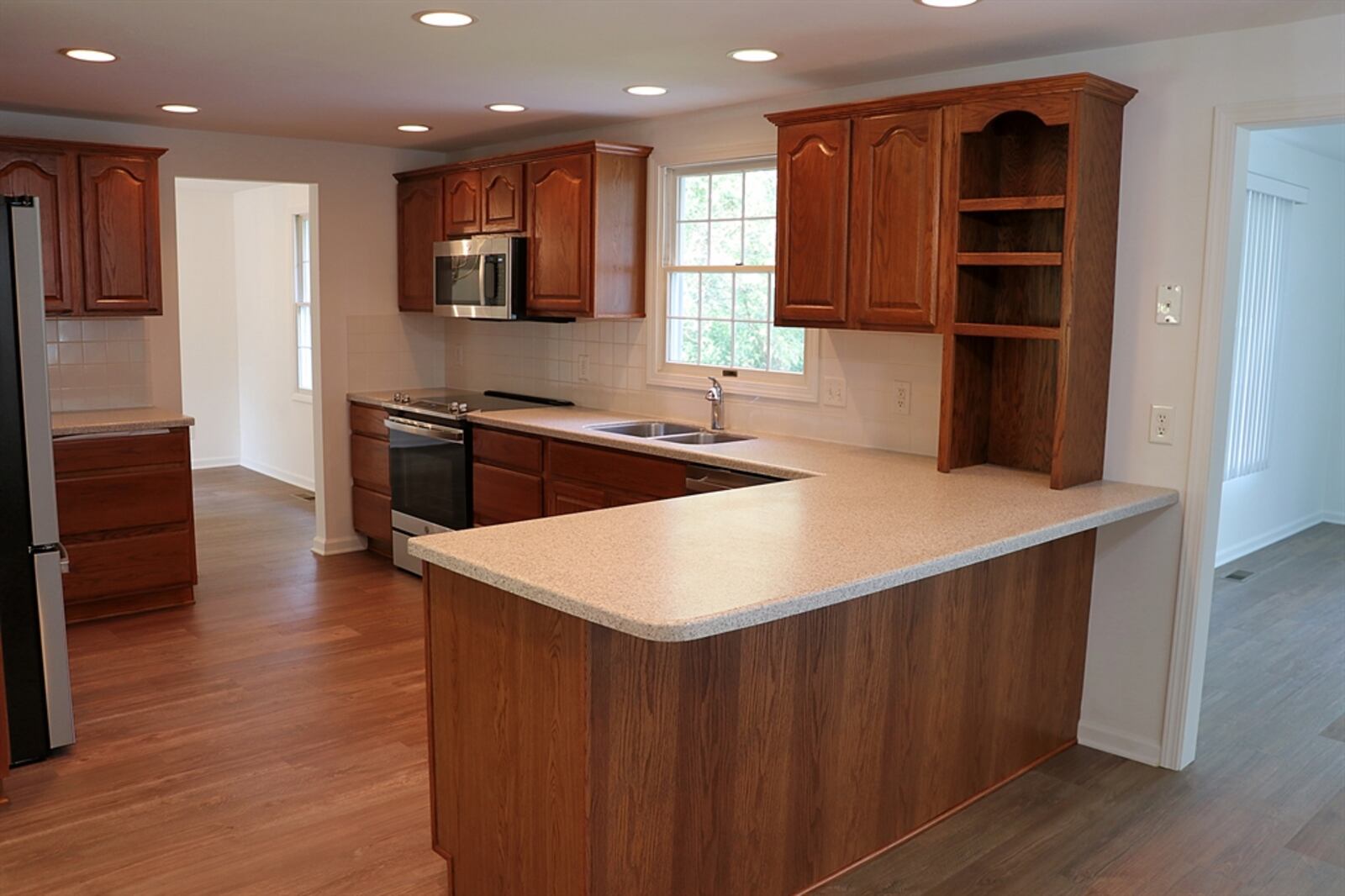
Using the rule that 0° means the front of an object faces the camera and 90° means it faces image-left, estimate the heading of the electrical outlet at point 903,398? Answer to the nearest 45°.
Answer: approximately 45°

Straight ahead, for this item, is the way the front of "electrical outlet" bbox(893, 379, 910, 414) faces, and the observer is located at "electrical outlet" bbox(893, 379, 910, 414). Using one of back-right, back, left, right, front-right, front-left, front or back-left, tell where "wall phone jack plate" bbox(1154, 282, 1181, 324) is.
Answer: left

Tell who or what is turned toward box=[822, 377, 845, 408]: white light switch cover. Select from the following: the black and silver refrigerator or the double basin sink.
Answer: the black and silver refrigerator

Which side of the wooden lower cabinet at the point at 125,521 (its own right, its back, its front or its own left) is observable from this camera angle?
front

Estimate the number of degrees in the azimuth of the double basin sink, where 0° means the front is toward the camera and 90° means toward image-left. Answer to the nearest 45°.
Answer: approximately 45°

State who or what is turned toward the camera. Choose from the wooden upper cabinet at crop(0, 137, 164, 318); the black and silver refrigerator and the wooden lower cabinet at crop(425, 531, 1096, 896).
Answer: the wooden upper cabinet

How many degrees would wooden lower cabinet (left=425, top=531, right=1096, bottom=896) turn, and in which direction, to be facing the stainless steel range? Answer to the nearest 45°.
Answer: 0° — it already faces it

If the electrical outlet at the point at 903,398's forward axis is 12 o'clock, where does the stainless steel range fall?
The stainless steel range is roughly at 2 o'clock from the electrical outlet.

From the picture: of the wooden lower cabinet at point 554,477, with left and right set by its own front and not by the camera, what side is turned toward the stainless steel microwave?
right

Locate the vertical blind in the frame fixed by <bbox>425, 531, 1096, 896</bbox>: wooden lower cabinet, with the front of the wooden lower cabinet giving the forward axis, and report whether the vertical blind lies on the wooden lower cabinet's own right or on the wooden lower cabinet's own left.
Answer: on the wooden lower cabinet's own right

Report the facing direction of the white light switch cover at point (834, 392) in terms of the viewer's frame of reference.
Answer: facing the viewer and to the left of the viewer

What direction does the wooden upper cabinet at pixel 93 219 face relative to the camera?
toward the camera

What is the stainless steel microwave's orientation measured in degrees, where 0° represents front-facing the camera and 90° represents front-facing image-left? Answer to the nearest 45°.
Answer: approximately 45°

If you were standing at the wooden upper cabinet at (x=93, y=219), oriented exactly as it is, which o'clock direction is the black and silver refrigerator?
The black and silver refrigerator is roughly at 12 o'clock from the wooden upper cabinet.
